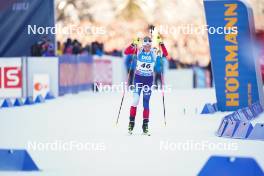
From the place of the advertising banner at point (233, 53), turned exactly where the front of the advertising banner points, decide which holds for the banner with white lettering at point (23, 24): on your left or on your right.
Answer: on your right

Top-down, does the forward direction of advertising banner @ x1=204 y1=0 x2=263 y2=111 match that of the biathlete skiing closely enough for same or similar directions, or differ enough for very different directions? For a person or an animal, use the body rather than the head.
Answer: same or similar directions

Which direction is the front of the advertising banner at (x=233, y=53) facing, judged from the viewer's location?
facing the viewer

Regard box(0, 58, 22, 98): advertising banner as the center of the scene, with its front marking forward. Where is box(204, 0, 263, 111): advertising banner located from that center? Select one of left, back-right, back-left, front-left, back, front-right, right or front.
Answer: front-left

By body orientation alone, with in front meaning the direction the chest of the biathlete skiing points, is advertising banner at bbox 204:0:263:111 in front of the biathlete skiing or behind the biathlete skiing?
behind

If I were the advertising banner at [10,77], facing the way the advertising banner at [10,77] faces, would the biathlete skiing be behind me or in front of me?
in front

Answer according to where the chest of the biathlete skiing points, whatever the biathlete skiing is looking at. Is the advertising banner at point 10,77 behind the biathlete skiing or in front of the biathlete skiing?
behind

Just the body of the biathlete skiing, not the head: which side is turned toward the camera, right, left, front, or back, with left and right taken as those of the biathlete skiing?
front

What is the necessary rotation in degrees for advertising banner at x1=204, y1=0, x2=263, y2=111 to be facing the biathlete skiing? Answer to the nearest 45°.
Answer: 0° — it already faces them
